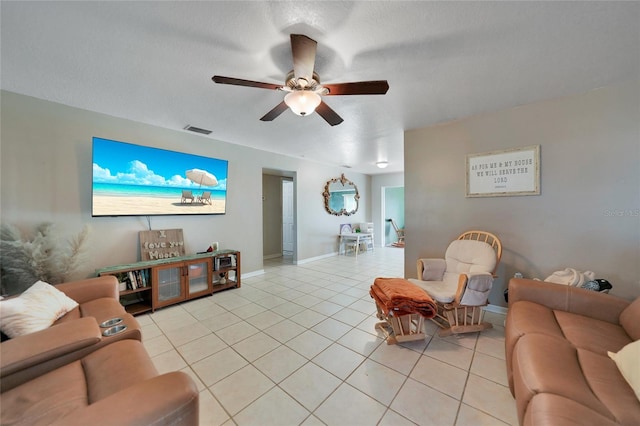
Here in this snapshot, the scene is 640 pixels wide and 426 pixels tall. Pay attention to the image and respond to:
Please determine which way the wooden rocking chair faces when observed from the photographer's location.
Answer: facing the viewer and to the left of the viewer

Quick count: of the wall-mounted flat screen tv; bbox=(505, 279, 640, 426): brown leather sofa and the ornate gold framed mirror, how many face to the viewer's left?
1

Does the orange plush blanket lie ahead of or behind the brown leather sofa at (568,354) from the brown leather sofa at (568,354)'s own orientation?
ahead

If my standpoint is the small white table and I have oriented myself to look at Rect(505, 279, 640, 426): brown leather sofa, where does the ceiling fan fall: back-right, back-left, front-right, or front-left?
front-right

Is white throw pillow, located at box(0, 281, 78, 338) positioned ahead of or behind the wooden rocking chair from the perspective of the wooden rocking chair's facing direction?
ahead

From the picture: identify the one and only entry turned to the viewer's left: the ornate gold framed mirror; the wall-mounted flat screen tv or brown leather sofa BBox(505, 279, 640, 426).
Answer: the brown leather sofa

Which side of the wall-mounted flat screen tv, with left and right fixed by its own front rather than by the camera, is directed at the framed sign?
front

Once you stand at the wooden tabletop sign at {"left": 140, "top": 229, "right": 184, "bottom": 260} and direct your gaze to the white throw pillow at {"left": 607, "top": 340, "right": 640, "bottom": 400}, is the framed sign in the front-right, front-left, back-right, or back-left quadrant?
front-left

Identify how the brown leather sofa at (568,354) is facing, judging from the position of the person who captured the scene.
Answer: facing to the left of the viewer

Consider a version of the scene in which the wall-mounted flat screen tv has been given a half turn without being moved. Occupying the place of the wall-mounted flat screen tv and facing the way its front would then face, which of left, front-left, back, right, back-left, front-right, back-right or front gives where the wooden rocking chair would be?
back

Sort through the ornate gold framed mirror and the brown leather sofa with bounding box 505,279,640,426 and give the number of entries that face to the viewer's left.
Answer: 1

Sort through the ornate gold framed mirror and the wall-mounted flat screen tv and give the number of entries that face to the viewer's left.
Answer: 0

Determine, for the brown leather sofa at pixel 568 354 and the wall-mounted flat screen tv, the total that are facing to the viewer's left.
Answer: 1

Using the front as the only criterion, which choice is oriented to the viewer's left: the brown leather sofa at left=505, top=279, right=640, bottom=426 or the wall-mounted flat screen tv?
the brown leather sofa

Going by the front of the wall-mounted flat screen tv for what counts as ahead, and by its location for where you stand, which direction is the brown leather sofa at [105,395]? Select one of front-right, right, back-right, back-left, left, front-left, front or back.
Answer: front-right

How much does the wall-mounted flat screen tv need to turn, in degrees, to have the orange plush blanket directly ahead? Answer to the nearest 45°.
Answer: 0° — it already faces it

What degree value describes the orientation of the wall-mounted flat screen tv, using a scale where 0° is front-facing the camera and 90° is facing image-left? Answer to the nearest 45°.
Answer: approximately 315°

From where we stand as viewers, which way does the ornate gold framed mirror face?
facing the viewer and to the right of the viewer

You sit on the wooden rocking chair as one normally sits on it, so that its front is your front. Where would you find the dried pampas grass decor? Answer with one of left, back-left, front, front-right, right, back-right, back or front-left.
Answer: front
